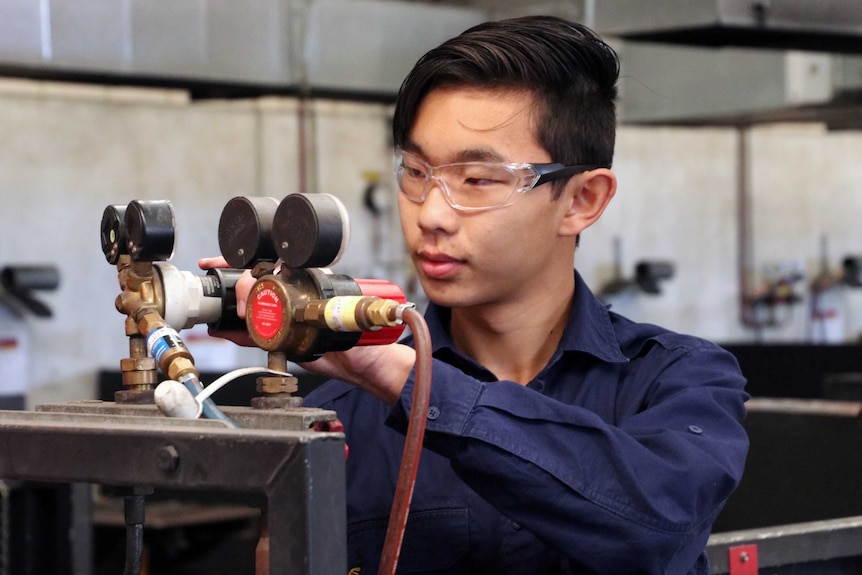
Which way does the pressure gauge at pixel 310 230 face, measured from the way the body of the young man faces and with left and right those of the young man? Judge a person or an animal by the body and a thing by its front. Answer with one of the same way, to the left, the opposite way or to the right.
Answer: the opposite way

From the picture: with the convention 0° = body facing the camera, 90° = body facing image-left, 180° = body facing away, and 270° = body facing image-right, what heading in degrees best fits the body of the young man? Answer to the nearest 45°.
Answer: approximately 45°

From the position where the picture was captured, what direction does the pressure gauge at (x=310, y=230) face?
facing away from the viewer and to the right of the viewer

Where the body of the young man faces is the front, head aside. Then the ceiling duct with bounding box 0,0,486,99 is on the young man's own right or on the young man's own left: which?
on the young man's own right

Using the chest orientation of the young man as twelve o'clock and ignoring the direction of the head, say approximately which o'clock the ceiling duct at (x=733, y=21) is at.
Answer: The ceiling duct is roughly at 5 o'clock from the young man.

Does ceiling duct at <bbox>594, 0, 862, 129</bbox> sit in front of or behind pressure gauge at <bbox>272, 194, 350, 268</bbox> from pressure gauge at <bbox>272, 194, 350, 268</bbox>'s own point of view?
in front

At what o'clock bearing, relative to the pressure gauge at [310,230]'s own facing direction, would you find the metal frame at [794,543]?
The metal frame is roughly at 12 o'clock from the pressure gauge.

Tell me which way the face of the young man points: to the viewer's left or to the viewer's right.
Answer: to the viewer's left
